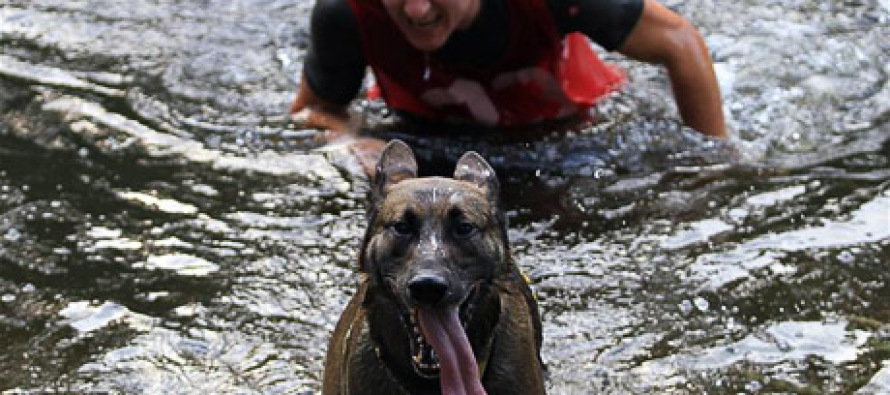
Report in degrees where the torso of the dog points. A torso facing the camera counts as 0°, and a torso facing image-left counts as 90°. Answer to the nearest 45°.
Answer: approximately 0°
